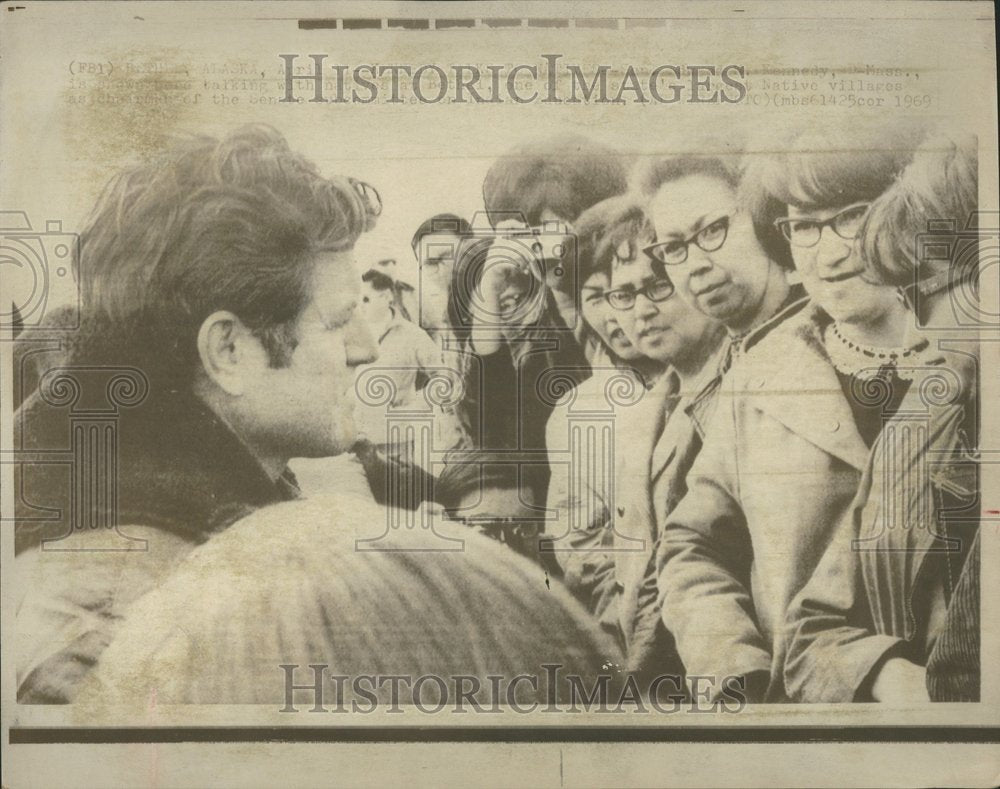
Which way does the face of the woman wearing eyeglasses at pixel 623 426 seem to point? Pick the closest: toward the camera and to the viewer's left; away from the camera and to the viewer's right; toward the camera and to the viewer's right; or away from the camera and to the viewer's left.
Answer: toward the camera and to the viewer's left

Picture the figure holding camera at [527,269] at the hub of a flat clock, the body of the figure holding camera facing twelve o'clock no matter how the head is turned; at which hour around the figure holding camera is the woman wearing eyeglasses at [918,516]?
The woman wearing eyeglasses is roughly at 9 o'clock from the figure holding camera.

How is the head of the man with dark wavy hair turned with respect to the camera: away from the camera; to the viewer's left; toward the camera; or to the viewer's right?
to the viewer's right

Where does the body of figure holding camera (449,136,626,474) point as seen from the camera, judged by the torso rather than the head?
toward the camera

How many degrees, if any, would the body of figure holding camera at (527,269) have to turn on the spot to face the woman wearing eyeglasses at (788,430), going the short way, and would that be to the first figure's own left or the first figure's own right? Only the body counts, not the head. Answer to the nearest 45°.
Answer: approximately 90° to the first figure's own left
